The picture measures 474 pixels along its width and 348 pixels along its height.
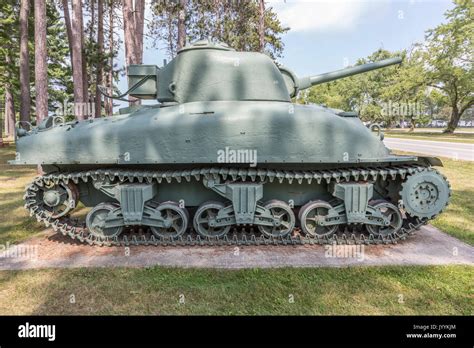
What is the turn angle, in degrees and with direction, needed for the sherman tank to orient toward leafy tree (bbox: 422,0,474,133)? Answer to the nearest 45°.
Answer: approximately 45° to its left

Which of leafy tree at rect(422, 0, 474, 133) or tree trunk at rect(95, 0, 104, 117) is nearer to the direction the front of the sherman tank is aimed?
the leafy tree

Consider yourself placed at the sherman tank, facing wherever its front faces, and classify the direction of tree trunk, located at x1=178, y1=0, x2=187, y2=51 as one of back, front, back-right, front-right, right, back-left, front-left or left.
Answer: left

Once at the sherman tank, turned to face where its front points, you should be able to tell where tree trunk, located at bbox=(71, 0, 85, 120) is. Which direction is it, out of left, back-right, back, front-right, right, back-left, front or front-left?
back-left

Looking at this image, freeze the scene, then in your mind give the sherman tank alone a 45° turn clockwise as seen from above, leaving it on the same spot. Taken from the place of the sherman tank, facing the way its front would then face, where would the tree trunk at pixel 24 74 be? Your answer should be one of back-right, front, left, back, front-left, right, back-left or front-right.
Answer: back

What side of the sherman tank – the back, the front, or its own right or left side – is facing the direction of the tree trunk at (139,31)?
left

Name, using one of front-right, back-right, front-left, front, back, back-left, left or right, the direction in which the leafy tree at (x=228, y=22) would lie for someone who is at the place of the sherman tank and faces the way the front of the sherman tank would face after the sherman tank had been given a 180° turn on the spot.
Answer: right

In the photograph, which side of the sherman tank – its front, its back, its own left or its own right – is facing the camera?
right

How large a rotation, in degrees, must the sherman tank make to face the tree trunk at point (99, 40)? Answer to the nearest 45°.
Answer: approximately 135° to its left

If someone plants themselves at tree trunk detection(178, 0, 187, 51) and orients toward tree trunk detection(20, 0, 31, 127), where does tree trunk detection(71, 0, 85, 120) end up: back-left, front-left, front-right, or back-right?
front-left
